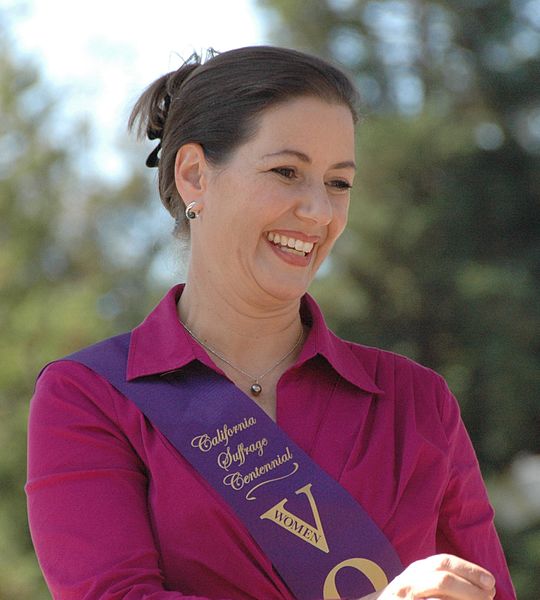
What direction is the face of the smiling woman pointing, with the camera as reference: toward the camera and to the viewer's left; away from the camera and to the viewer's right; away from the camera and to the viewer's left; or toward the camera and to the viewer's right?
toward the camera and to the viewer's right

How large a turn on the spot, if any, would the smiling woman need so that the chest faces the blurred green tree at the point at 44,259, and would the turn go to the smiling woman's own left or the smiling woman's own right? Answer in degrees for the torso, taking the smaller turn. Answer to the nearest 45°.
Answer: approximately 135° to the smiling woman's own left

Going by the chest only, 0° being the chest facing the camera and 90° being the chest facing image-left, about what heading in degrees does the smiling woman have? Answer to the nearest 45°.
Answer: approximately 315°
